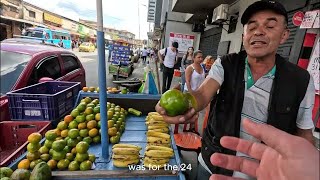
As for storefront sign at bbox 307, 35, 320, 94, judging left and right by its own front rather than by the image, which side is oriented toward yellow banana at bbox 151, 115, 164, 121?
front

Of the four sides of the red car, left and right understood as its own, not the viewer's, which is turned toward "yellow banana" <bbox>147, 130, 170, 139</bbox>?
left

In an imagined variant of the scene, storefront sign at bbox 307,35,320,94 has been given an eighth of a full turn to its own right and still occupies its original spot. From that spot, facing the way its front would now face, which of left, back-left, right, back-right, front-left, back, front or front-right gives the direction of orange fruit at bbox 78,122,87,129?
front-left

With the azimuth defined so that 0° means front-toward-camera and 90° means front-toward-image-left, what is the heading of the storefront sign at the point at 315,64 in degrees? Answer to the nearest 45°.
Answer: approximately 45°

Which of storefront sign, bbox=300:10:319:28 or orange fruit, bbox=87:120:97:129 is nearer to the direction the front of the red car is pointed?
the orange fruit

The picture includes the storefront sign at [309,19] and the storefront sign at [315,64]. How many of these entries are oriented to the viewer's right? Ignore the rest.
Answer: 0

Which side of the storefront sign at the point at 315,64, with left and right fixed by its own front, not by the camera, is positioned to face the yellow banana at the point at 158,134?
front

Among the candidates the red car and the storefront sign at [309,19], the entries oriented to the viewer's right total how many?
0

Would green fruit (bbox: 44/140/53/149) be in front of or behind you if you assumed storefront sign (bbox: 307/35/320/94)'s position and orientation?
in front

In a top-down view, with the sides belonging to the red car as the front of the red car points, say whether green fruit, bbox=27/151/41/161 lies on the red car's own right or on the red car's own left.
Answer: on the red car's own left

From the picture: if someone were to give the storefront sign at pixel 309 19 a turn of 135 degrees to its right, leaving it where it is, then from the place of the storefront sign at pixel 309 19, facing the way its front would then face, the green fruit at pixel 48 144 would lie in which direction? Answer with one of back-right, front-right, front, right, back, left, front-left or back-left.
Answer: back-left

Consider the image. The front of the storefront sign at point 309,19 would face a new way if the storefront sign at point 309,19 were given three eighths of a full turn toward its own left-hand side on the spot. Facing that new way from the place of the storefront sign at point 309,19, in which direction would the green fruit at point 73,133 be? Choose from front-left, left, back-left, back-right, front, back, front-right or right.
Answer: back-right

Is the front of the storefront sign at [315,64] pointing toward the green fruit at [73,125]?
yes

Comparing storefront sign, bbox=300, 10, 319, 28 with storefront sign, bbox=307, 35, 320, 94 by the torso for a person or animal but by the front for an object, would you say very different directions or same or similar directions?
same or similar directions

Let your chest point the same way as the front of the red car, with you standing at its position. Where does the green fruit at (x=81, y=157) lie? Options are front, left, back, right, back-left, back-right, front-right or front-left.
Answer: front-left

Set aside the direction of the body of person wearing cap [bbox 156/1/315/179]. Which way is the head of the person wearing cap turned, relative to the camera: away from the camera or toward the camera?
toward the camera

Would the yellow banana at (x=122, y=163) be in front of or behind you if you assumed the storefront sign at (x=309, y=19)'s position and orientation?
in front

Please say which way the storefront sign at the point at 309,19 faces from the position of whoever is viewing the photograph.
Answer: facing the viewer and to the left of the viewer

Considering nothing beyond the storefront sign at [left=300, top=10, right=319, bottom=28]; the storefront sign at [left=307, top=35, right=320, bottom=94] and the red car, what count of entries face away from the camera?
0

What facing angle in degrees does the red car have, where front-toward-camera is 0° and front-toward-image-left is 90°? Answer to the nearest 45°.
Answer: approximately 45°

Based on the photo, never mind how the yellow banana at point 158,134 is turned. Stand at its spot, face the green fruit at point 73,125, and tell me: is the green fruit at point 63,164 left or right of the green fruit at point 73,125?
left
